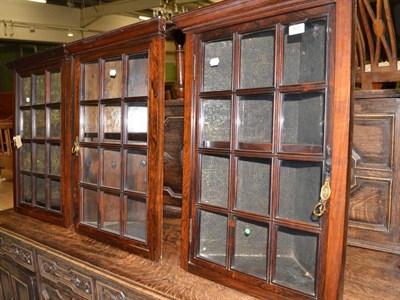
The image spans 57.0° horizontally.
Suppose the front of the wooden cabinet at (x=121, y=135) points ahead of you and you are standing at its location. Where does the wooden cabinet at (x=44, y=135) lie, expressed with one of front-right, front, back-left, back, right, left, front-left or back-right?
right

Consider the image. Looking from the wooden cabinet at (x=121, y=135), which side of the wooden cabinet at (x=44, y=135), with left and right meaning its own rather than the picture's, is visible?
left

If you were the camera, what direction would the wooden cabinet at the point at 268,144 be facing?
facing the viewer and to the left of the viewer

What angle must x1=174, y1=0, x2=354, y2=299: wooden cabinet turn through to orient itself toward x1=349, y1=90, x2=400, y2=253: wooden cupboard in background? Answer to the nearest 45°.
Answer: approximately 180°

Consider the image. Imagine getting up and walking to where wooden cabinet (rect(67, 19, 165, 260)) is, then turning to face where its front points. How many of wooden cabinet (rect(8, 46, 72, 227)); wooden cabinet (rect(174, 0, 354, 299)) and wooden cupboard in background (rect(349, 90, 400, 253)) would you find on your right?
1

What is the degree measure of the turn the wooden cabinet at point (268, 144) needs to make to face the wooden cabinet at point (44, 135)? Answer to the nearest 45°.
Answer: approximately 90° to its right

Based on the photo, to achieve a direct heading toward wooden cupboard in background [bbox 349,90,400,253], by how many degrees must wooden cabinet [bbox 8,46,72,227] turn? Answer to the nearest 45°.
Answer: approximately 90° to its left

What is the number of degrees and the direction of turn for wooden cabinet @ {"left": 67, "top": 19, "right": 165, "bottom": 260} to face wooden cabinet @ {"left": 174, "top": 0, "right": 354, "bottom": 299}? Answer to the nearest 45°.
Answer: approximately 90° to its left

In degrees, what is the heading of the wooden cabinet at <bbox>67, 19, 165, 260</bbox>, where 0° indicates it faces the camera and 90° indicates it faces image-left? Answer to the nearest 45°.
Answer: approximately 45°

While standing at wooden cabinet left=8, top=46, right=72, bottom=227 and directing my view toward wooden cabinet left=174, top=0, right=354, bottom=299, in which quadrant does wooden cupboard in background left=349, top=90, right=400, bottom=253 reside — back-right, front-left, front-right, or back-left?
front-left

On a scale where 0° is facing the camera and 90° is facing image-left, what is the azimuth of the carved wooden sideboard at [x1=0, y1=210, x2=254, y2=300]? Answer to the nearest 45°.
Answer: approximately 45°
